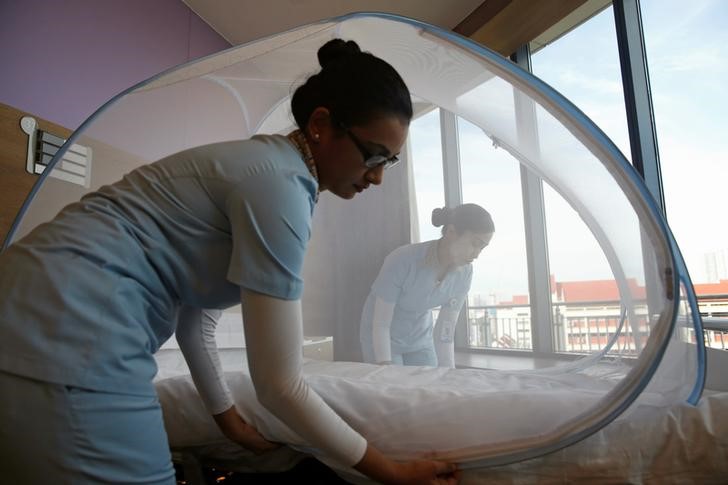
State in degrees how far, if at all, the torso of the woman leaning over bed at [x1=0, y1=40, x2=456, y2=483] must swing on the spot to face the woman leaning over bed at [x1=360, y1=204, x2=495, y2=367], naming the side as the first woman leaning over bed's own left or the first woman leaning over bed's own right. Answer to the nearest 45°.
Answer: approximately 45° to the first woman leaning over bed's own left

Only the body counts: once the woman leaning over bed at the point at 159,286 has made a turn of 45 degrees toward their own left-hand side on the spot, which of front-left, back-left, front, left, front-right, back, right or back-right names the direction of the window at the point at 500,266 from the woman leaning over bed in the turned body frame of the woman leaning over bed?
front

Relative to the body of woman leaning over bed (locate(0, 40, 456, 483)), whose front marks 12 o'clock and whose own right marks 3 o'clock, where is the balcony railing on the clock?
The balcony railing is roughly at 11 o'clock from the woman leaning over bed.

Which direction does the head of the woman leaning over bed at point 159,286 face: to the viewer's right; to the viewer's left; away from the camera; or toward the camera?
to the viewer's right

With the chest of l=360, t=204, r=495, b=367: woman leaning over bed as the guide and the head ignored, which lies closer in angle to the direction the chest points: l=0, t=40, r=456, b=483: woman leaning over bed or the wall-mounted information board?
the woman leaning over bed

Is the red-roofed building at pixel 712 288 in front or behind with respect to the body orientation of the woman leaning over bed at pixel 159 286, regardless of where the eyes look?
in front

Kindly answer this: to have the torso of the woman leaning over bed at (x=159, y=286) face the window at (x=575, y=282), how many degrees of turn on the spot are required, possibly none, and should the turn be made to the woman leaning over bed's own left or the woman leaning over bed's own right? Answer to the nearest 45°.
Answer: approximately 45° to the woman leaning over bed's own left

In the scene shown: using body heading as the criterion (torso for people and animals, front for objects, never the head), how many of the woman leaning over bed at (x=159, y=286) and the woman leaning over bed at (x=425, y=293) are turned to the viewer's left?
0

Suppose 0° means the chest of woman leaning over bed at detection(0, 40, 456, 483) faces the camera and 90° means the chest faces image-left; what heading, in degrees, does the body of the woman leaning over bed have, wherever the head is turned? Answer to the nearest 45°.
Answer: approximately 270°
